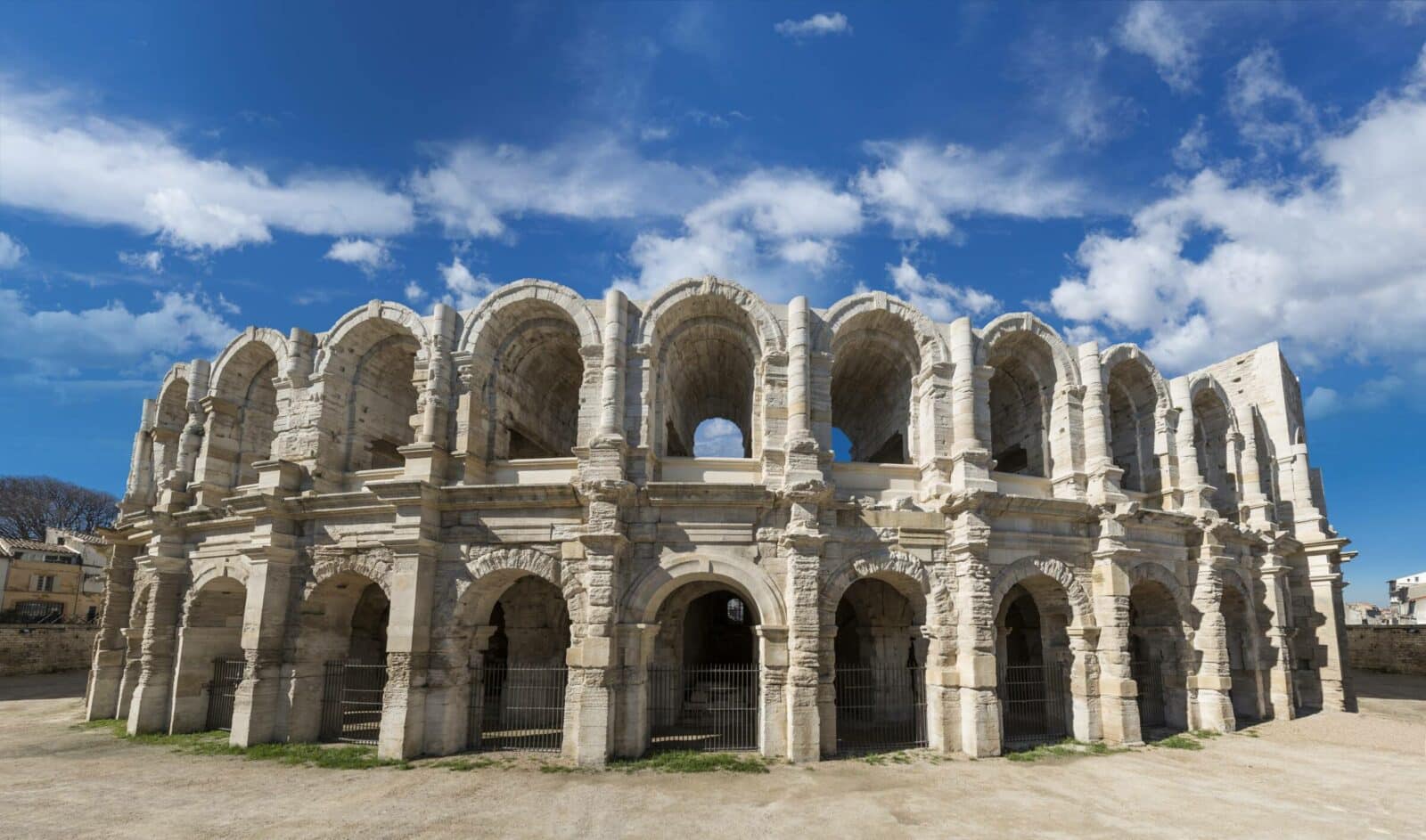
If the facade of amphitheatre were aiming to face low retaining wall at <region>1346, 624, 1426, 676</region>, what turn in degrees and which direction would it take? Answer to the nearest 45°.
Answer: approximately 135° to its left

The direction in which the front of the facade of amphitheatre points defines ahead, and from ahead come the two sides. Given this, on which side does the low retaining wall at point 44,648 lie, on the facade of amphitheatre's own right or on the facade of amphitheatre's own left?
on the facade of amphitheatre's own right

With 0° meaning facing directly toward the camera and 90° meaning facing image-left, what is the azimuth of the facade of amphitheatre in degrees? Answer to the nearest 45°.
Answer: approximately 0°

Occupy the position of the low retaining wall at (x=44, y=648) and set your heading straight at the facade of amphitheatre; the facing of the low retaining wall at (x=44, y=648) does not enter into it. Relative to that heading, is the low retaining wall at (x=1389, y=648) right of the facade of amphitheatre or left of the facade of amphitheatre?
left
